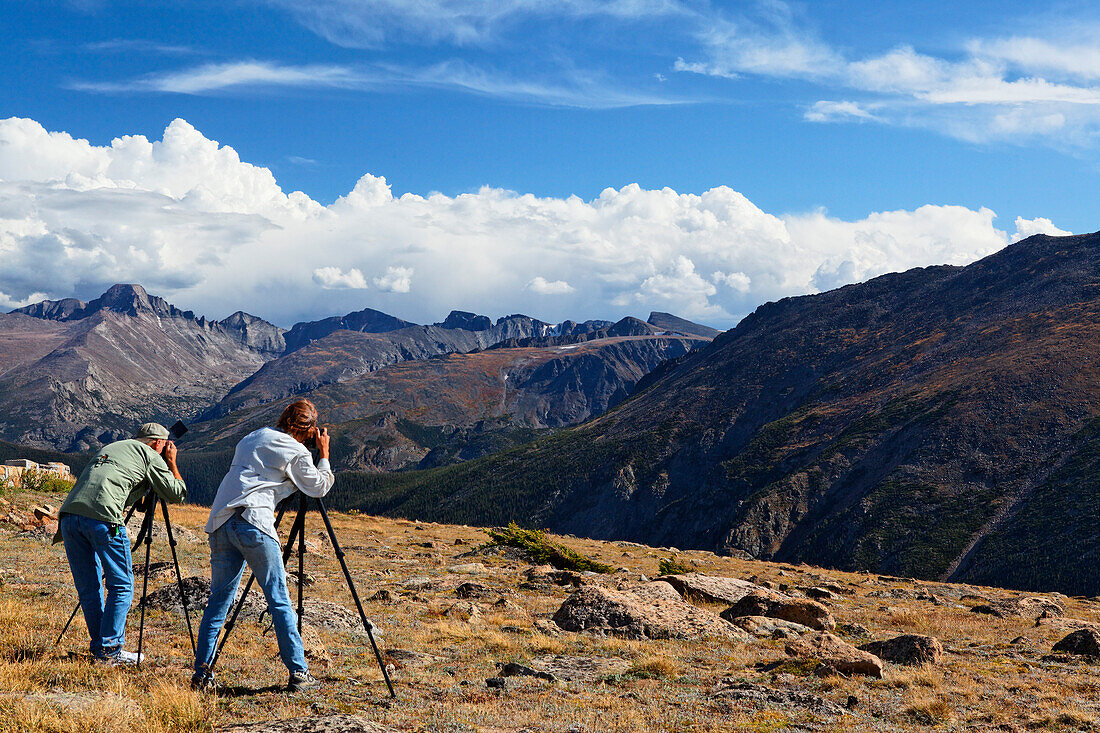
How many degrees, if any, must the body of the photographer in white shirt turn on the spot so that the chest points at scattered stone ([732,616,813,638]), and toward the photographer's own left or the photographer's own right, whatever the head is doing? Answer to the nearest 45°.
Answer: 0° — they already face it

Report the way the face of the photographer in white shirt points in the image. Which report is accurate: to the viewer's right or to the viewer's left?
to the viewer's right

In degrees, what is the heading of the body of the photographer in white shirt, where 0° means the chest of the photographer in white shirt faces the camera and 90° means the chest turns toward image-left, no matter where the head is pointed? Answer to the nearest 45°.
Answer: approximately 225°

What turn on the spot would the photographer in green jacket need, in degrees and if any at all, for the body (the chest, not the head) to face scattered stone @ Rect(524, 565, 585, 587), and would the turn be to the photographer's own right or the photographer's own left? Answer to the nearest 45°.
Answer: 0° — they already face it

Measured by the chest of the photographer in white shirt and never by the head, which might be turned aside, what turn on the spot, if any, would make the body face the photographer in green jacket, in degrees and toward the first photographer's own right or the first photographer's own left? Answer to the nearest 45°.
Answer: approximately 90° to the first photographer's own left

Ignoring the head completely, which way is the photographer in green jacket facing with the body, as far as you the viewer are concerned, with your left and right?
facing away from the viewer and to the right of the viewer
